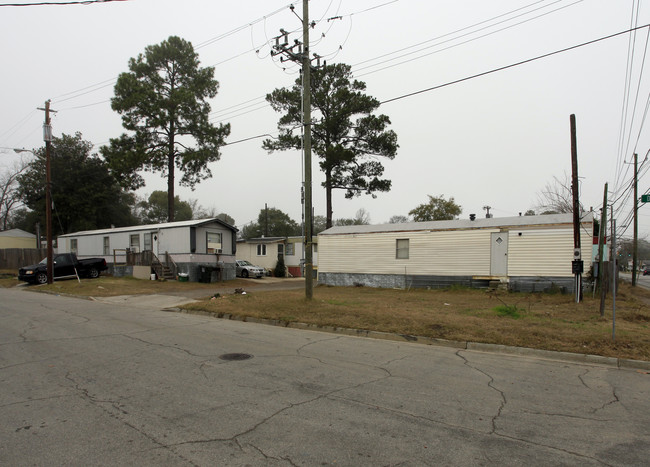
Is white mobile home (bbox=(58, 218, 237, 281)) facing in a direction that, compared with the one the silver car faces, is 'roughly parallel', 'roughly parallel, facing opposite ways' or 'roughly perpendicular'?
roughly perpendicular

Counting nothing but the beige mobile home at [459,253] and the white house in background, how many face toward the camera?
2

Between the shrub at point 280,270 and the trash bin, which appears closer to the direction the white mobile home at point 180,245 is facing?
the trash bin

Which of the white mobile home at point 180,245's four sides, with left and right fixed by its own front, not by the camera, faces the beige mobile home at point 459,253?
left

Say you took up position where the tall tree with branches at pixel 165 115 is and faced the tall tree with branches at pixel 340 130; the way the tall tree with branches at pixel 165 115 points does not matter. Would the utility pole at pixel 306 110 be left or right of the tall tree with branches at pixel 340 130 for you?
right

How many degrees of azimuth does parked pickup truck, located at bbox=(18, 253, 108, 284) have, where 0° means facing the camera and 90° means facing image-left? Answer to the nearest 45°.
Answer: approximately 45°

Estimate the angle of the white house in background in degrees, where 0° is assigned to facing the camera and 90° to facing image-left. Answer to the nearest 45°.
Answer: approximately 0°
